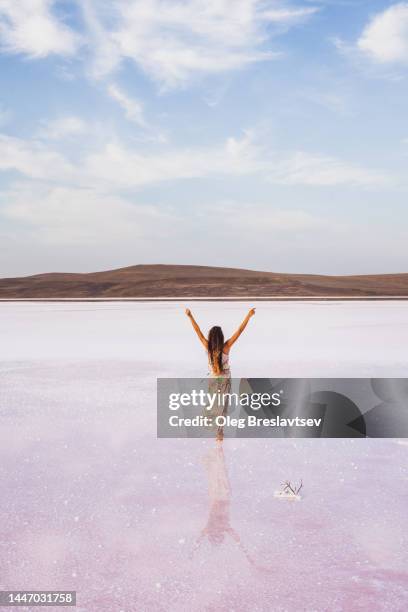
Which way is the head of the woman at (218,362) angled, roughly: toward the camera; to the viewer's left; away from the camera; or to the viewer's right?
away from the camera

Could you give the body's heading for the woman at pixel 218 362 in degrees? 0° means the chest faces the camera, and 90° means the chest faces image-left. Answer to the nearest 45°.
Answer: approximately 180°
